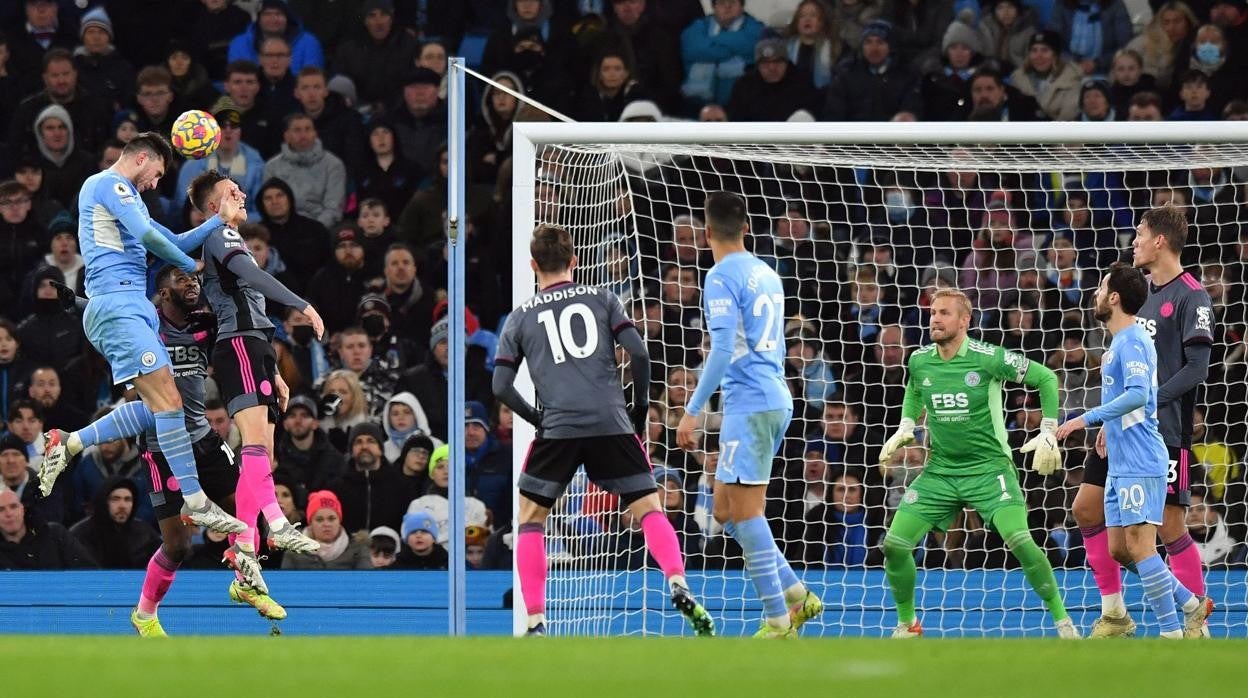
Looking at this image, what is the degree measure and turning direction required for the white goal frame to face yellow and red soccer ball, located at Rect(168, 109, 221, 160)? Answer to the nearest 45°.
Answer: approximately 90° to its right

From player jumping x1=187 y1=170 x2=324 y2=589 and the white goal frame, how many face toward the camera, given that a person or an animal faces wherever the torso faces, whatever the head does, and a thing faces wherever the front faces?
1

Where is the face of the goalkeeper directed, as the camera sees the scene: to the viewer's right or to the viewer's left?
to the viewer's left

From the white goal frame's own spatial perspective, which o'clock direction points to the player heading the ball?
The player heading the ball is roughly at 2 o'clock from the white goal frame.
